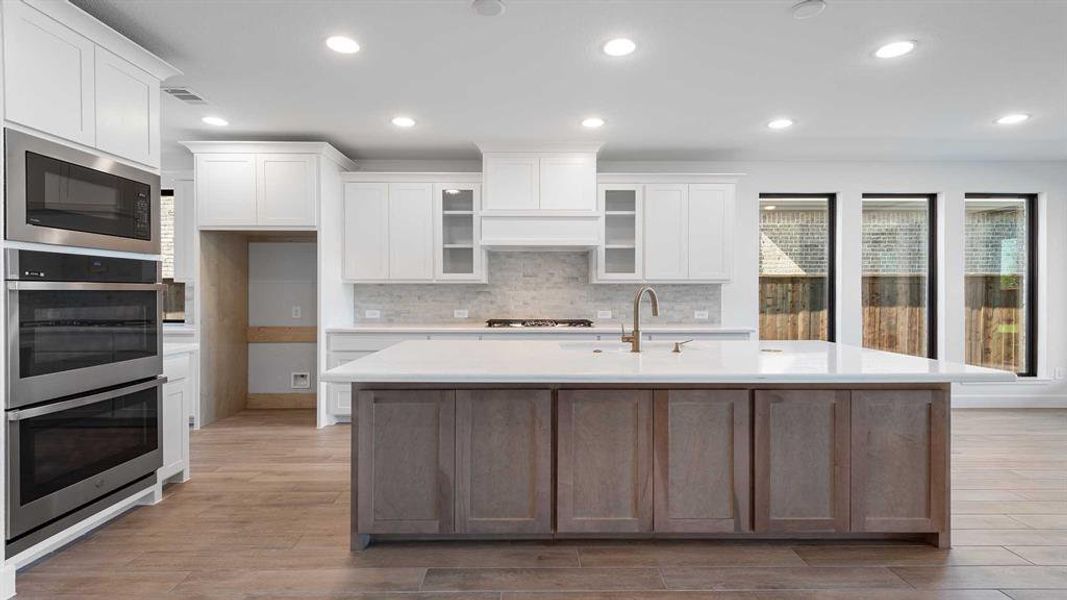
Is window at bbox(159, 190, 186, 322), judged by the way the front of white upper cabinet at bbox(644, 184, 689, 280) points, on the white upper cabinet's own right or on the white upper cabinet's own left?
on the white upper cabinet's own right

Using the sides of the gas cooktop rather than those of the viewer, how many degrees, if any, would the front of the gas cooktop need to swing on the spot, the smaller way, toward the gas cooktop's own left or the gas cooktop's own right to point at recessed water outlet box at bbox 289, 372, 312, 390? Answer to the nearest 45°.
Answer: approximately 90° to the gas cooktop's own right

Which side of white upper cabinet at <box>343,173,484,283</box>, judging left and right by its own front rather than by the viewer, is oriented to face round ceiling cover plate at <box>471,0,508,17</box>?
front

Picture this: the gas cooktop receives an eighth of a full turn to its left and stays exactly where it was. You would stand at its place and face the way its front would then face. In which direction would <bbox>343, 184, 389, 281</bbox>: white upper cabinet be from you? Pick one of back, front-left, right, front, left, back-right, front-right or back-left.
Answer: back-right

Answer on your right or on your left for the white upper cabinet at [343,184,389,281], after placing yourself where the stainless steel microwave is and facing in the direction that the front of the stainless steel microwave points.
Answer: on your left

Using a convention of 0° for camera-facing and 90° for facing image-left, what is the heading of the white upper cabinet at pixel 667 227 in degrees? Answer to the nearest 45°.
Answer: approximately 0°

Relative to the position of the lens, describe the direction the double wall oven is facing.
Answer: facing the viewer and to the right of the viewer

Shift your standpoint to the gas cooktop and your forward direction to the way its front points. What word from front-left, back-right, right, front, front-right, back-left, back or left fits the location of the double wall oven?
front-right

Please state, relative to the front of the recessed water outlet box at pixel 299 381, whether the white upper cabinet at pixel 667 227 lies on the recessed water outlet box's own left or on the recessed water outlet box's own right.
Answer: on the recessed water outlet box's own left

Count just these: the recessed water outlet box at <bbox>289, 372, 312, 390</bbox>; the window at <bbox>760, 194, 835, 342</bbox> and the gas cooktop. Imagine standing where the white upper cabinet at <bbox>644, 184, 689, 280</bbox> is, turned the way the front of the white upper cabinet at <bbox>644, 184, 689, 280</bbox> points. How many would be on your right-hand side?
2

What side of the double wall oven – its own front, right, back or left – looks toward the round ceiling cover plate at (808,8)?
front
